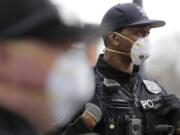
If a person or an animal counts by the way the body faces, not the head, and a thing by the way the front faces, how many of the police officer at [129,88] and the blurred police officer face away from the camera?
0

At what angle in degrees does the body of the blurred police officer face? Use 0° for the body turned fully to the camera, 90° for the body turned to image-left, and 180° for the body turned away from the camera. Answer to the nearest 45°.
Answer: approximately 270°

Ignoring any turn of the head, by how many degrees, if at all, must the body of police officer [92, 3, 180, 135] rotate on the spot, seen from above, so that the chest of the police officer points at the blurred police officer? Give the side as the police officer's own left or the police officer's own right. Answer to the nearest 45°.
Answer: approximately 45° to the police officer's own right

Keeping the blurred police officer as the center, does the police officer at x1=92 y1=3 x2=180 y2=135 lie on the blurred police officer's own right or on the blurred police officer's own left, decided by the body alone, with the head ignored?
on the blurred police officer's own left
